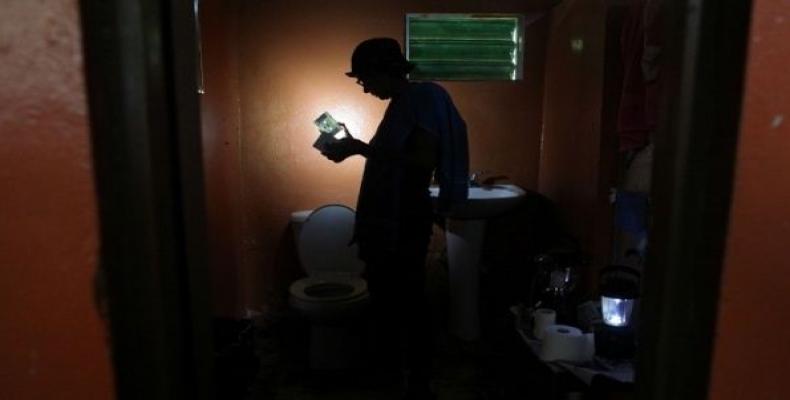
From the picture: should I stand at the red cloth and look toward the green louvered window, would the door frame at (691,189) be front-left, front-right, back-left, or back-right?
back-left

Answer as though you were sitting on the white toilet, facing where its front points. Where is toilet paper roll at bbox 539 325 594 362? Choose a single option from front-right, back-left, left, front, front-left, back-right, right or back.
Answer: front-left

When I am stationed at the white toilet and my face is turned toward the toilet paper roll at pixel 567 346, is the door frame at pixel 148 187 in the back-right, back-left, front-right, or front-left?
front-right

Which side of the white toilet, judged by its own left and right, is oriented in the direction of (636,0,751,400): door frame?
front

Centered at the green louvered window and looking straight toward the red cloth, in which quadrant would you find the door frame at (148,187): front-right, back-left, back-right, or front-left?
front-right

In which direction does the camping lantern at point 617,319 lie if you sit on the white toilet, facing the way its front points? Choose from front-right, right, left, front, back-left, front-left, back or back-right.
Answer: front-left

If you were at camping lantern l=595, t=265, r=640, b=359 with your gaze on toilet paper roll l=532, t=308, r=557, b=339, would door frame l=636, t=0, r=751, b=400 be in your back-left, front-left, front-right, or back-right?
back-left

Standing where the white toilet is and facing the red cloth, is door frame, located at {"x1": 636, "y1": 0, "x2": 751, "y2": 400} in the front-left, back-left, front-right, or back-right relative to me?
front-right

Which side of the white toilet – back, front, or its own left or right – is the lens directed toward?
front

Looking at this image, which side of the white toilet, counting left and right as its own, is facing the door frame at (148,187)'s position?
front
